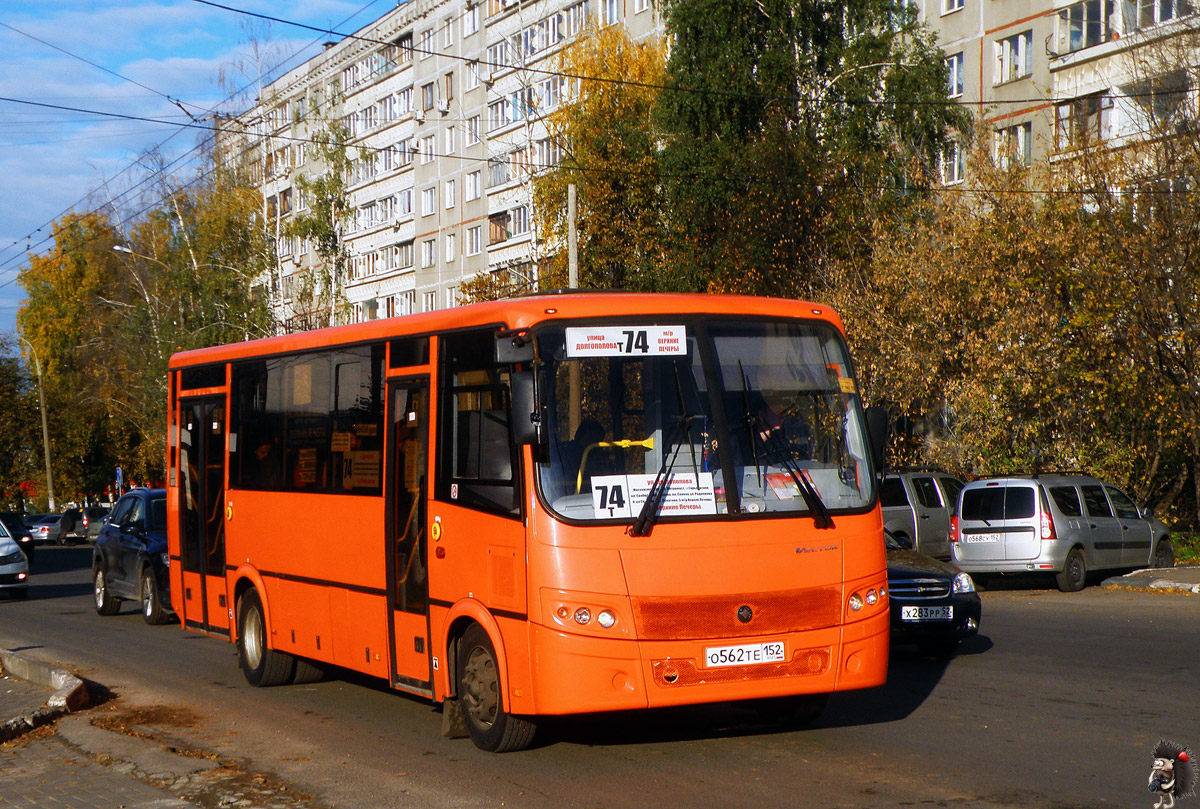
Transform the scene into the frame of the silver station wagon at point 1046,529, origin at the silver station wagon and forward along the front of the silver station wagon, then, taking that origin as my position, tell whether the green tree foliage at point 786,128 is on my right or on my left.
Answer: on my left

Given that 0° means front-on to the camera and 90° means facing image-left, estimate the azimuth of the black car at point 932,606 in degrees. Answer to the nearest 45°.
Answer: approximately 315°

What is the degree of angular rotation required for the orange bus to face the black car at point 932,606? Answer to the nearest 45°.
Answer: approximately 90° to its left

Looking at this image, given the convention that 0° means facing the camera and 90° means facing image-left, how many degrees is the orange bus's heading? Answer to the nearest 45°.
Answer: approximately 315°

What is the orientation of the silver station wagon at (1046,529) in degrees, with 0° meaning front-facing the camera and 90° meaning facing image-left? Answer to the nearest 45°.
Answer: approximately 225°

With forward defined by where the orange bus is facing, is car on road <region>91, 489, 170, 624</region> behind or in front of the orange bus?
behind

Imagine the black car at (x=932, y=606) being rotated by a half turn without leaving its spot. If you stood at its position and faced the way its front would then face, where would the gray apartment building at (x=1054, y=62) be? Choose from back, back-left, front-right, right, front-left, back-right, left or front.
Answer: front-right
